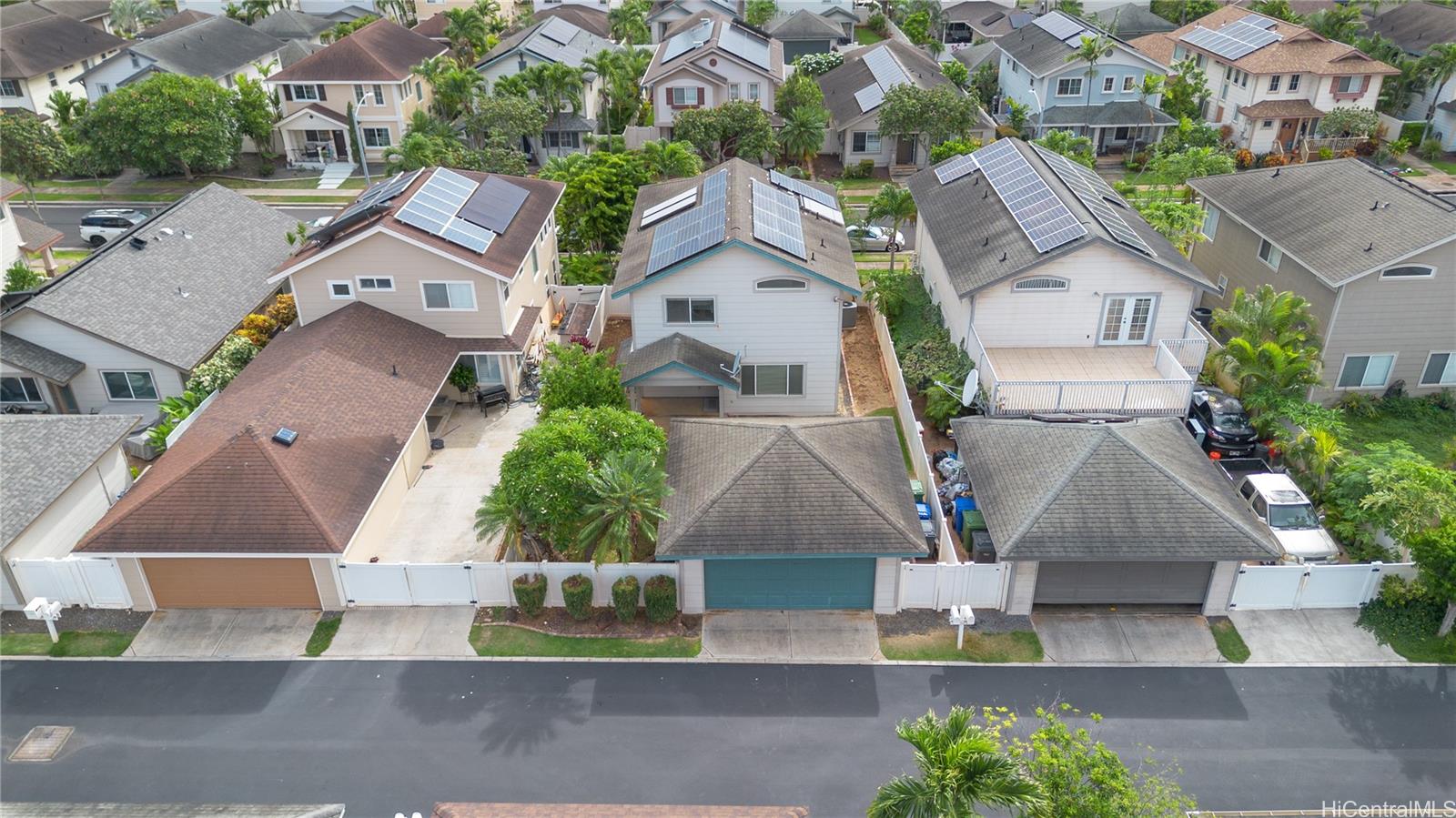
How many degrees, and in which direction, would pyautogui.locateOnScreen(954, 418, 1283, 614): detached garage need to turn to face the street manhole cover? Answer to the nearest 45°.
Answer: approximately 45° to its right

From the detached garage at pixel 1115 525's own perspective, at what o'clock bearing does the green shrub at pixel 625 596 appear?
The green shrub is roughly at 2 o'clock from the detached garage.

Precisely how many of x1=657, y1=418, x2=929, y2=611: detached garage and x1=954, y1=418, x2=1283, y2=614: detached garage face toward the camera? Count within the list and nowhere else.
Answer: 2

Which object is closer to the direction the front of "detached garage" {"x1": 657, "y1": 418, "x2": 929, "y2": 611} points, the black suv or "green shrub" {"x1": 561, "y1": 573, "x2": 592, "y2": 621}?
the green shrub

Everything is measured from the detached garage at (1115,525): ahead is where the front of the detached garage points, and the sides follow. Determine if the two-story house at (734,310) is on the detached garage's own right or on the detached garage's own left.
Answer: on the detached garage's own right

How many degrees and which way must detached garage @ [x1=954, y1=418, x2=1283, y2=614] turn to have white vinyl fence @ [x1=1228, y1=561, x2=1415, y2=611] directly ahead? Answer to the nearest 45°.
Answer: approximately 90° to its left

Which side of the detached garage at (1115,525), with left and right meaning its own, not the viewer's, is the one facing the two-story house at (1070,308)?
back

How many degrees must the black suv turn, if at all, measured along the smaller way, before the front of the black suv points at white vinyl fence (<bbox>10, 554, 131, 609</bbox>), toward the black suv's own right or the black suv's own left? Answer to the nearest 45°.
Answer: approximately 90° to the black suv's own right

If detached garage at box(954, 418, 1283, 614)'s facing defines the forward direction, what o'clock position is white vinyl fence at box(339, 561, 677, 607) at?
The white vinyl fence is roughly at 2 o'clock from the detached garage.

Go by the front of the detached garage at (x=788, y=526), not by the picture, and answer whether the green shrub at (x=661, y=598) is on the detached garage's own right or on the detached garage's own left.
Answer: on the detached garage's own right

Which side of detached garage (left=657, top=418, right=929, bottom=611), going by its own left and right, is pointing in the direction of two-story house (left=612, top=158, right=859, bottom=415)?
back
